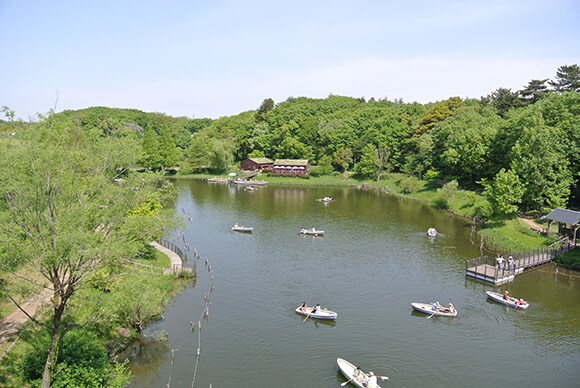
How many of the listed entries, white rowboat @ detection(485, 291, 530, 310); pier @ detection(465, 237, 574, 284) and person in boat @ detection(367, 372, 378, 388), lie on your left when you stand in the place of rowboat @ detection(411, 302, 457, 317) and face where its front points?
1

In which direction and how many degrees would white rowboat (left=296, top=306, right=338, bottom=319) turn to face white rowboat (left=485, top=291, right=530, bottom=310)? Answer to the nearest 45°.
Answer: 0° — it already faces it

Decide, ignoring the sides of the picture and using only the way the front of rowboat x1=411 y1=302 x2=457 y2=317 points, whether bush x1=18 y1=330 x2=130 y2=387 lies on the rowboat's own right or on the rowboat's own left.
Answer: on the rowboat's own left

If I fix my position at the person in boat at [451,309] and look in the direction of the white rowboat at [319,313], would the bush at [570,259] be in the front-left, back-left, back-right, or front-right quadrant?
back-right

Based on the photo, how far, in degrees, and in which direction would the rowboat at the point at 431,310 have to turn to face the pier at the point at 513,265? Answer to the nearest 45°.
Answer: approximately 135° to its right

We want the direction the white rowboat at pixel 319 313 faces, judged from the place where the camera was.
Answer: facing to the right of the viewer

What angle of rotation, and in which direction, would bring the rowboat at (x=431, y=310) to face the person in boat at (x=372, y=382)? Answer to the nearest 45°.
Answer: approximately 90° to its left

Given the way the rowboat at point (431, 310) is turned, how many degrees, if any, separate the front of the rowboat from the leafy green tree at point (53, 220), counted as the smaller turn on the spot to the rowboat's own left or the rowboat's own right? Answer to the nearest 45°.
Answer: approximately 45° to the rowboat's own left

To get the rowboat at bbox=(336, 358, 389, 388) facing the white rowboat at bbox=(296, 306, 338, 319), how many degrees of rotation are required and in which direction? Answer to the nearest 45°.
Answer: approximately 45° to its right

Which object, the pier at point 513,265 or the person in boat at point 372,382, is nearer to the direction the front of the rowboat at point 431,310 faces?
the person in boat

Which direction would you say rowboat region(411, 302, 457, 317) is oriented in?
to the viewer's left

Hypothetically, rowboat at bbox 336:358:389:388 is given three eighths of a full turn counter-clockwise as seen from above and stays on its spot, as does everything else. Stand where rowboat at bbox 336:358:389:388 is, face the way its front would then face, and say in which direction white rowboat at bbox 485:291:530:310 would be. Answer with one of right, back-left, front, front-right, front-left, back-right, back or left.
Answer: back-left

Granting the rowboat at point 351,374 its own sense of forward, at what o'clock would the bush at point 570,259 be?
The bush is roughly at 3 o'clock from the rowboat.

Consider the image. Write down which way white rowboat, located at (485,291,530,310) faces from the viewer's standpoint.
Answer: facing away from the viewer and to the left of the viewer

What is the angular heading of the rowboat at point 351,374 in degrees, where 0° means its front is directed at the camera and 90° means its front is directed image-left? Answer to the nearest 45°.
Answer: approximately 135°

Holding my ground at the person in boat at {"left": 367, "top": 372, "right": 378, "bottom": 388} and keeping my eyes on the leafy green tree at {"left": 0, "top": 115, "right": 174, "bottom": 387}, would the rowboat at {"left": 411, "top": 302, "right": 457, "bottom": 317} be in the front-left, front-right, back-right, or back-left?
back-right
